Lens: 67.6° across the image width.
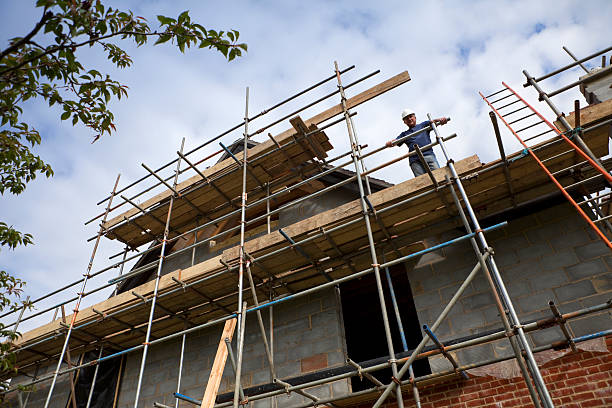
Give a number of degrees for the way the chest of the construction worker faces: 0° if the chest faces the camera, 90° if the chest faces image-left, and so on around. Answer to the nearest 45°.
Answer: approximately 0°

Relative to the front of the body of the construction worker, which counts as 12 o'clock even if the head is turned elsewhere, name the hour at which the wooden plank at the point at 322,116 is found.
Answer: The wooden plank is roughly at 3 o'clock from the construction worker.
